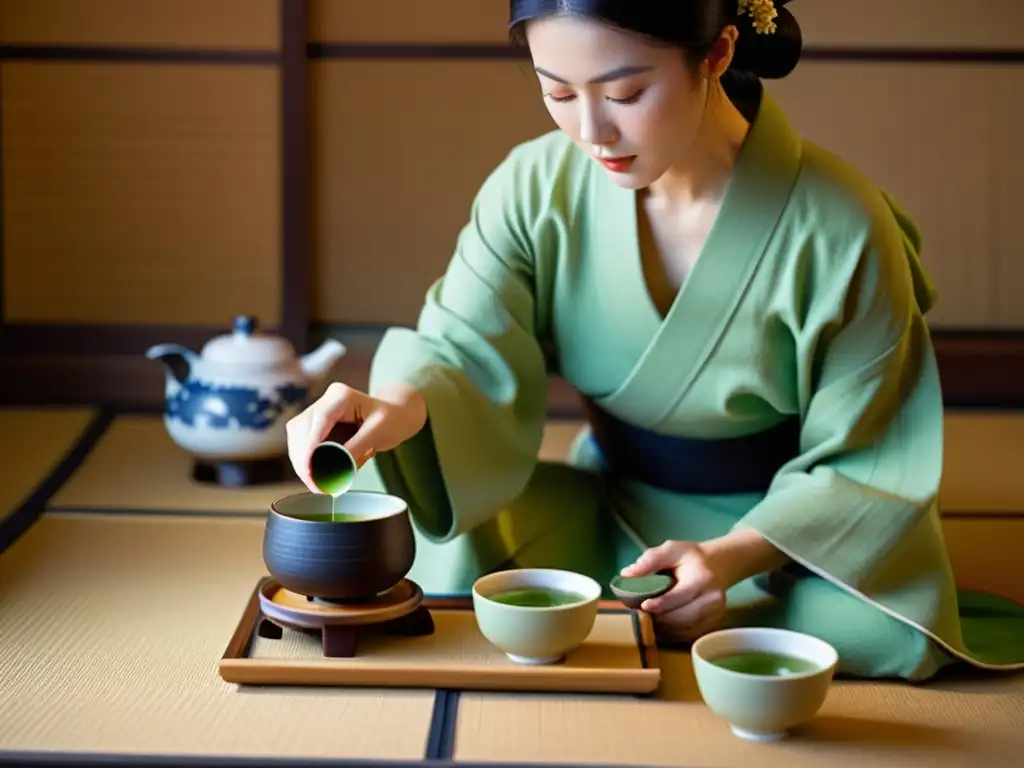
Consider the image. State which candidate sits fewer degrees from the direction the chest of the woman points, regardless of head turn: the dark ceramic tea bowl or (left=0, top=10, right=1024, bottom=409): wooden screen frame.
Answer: the dark ceramic tea bowl

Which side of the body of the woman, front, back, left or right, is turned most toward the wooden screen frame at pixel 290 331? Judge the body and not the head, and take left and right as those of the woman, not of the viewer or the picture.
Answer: right

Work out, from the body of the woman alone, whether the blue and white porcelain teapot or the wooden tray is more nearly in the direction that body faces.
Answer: the wooden tray

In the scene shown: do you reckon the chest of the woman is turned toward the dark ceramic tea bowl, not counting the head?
yes

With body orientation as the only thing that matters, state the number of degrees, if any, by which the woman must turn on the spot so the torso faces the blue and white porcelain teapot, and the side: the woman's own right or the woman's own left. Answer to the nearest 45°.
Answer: approximately 90° to the woman's own right

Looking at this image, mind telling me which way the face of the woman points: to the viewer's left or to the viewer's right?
to the viewer's left

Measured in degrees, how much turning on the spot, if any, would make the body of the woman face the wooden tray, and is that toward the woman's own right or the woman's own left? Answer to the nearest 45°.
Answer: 0° — they already face it

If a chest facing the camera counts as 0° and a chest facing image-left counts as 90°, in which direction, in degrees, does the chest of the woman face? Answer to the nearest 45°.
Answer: approximately 45°

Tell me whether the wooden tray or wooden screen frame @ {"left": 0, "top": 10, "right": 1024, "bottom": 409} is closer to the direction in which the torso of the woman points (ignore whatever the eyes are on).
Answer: the wooden tray
